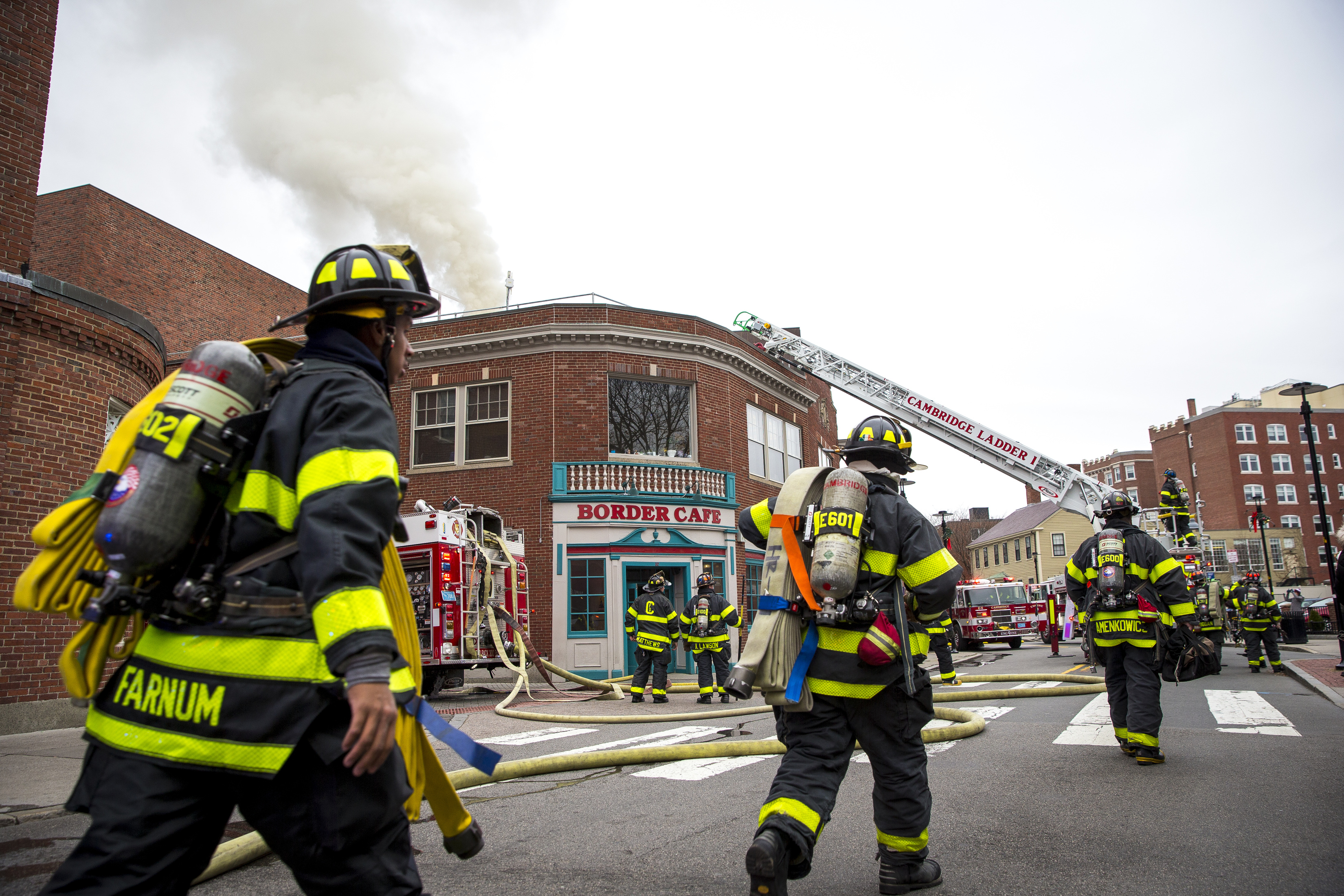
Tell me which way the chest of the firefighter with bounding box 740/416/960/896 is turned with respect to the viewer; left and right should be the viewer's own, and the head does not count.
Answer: facing away from the viewer and to the right of the viewer

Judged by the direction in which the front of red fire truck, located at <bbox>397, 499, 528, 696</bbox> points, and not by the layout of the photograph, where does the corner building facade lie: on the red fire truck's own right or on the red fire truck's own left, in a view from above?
on the red fire truck's own right

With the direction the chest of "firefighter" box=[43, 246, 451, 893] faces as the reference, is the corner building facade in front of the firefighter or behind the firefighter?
in front

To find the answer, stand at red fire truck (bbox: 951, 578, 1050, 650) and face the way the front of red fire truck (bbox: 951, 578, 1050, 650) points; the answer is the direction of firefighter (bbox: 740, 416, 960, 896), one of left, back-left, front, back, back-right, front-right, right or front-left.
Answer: front-right

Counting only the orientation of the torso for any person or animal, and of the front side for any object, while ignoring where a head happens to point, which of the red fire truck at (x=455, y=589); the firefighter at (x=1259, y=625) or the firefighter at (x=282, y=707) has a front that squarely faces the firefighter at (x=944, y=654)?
the firefighter at (x=282, y=707)

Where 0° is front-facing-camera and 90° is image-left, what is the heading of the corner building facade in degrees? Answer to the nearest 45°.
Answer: approximately 0°

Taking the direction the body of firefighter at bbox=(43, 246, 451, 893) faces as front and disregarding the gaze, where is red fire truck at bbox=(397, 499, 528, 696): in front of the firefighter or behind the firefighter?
in front

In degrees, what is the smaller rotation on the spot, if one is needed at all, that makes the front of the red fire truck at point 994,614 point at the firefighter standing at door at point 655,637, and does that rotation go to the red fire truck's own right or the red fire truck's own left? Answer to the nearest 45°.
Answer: approximately 45° to the red fire truck's own right

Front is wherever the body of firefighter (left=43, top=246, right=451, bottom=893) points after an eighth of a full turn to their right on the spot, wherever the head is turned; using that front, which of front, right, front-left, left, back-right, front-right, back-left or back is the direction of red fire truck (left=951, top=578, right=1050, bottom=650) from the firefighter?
front-left

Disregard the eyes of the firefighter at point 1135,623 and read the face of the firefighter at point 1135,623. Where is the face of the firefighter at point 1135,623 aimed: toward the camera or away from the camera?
away from the camera

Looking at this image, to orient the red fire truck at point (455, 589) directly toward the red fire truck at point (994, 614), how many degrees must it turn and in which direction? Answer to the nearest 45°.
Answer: approximately 90° to its right

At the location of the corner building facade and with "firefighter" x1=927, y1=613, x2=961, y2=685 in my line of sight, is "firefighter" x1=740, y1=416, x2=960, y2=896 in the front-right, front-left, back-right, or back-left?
front-right

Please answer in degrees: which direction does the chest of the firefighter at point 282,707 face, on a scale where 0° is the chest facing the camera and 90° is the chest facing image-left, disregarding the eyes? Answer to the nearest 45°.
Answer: approximately 225°

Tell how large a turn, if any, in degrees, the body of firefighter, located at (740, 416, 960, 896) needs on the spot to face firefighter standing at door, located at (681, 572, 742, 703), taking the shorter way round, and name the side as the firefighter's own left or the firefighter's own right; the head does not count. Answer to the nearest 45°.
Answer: approximately 45° to the firefighter's own left

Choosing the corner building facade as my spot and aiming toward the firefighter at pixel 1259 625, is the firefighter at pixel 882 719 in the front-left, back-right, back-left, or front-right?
front-right
